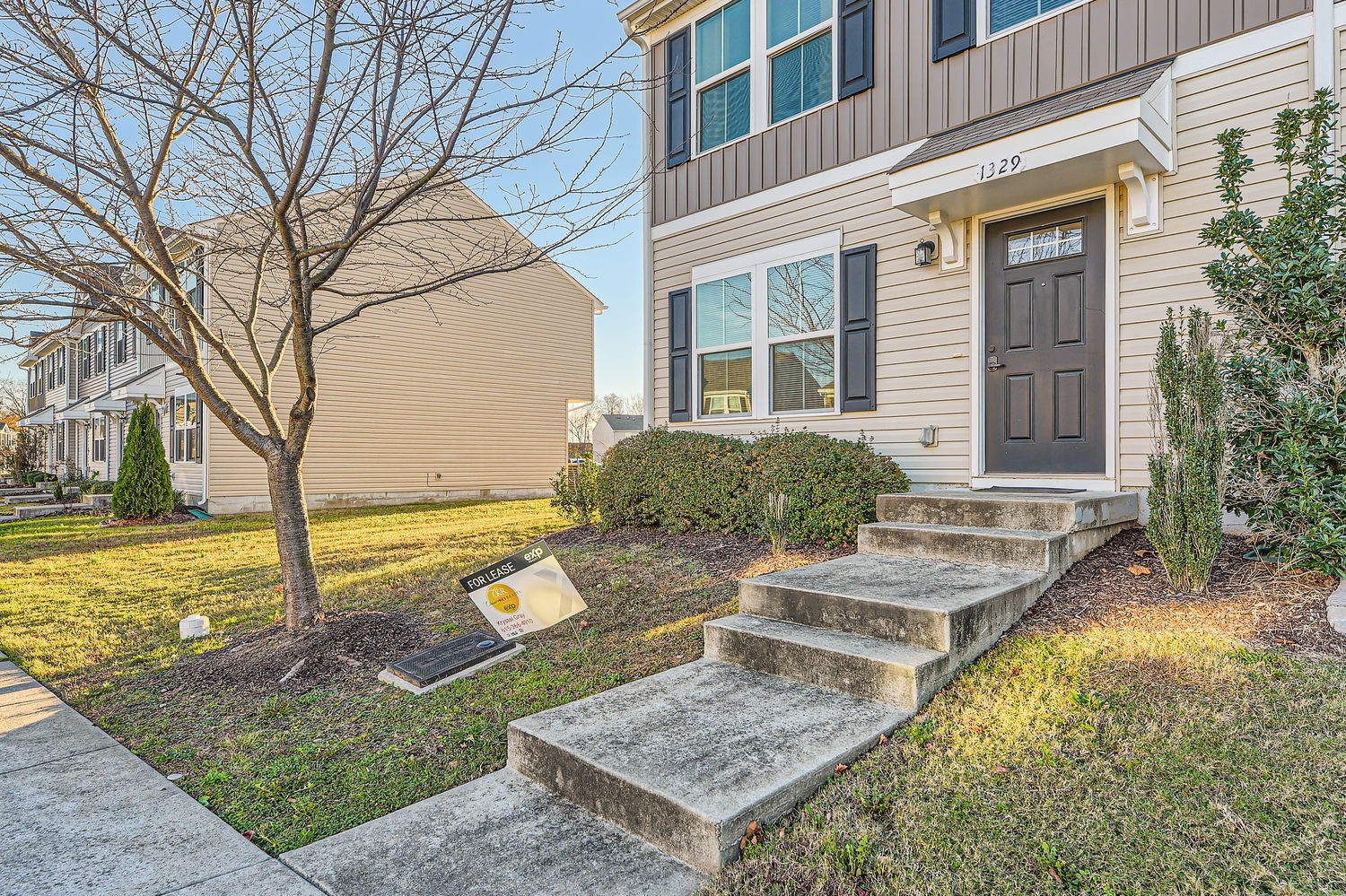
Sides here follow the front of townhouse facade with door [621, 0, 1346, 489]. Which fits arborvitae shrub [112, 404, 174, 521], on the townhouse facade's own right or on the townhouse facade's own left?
on the townhouse facade's own right

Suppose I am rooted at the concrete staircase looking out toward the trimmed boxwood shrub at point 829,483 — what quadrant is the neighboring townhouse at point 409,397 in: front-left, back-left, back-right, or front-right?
front-left

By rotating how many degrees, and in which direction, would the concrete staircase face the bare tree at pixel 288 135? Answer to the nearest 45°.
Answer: approximately 90° to its right

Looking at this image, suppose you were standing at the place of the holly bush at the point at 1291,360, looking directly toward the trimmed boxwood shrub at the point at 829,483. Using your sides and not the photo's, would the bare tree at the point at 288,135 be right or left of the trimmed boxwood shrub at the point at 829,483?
left

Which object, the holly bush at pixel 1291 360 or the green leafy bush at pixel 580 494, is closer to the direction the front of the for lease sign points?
the holly bush

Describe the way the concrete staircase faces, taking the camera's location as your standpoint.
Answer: facing the viewer and to the left of the viewer

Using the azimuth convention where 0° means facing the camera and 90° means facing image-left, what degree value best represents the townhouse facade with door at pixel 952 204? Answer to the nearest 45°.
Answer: approximately 45°

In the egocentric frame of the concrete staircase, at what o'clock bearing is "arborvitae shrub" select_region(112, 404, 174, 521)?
The arborvitae shrub is roughly at 3 o'clock from the concrete staircase.

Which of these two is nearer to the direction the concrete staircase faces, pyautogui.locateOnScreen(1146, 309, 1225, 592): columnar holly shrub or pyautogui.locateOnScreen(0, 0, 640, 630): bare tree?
the bare tree

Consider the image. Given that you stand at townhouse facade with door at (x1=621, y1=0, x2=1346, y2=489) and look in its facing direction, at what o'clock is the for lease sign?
The for lease sign is roughly at 12 o'clock from the townhouse facade with door.

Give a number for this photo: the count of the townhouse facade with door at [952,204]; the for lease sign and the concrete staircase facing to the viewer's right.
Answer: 0

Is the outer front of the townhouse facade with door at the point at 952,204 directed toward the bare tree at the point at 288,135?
yes

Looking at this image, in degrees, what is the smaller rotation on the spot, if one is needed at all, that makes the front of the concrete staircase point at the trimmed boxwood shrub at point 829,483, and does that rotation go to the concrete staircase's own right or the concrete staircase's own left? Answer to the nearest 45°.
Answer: approximately 135° to the concrete staircase's own right

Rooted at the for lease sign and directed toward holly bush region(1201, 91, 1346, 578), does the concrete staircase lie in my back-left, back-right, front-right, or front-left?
front-right

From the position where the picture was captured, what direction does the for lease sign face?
facing the viewer
